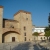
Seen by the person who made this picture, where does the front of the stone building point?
facing the viewer
